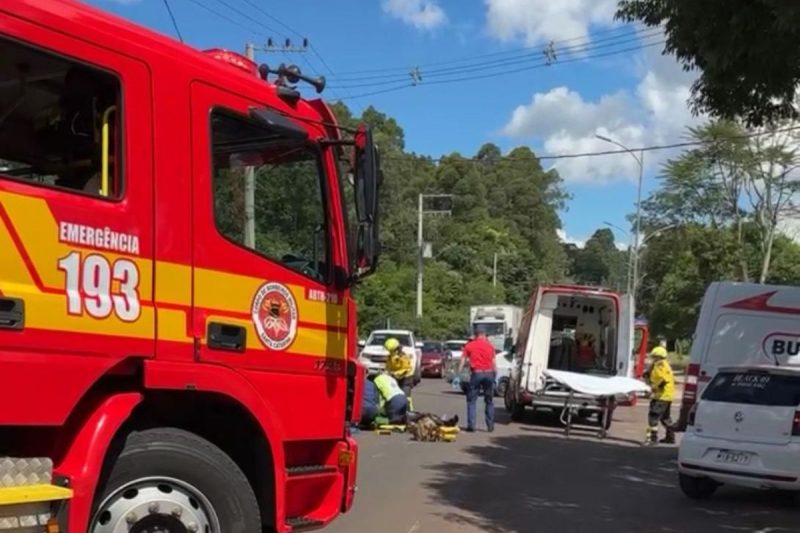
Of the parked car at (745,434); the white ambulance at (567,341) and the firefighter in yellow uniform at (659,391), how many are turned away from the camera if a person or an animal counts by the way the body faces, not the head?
2

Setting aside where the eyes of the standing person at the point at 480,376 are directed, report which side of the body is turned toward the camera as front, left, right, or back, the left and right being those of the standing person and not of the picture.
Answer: back

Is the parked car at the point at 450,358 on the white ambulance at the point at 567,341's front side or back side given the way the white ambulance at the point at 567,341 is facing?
on the front side

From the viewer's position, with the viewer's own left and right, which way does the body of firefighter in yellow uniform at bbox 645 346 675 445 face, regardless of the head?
facing to the left of the viewer

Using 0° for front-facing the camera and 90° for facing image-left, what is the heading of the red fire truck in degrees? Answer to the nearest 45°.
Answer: approximately 225°

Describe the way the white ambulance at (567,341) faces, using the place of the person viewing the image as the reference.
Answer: facing away from the viewer

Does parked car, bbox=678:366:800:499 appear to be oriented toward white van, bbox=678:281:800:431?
yes

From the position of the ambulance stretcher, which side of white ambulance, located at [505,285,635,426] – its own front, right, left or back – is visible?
back

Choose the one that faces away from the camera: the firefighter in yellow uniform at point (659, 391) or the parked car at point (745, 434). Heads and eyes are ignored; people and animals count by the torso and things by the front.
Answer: the parked car

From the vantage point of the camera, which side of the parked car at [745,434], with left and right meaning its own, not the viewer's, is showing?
back

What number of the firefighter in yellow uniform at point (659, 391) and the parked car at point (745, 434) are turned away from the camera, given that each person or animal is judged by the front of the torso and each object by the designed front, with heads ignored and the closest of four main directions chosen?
1

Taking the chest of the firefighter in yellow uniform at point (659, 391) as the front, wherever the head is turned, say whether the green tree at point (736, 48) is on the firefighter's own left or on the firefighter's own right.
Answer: on the firefighter's own left
